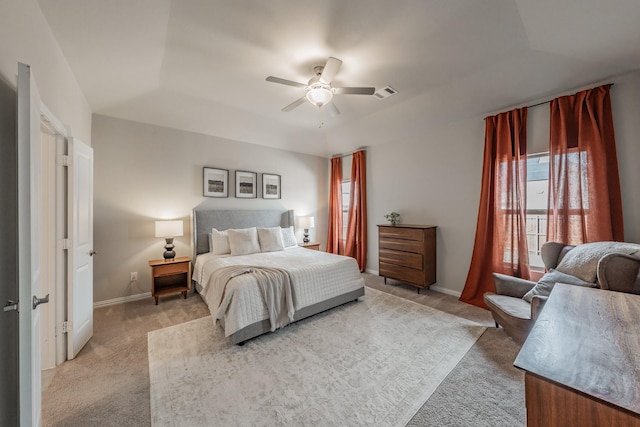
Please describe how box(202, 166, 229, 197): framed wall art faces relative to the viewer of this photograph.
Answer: facing the viewer and to the right of the viewer

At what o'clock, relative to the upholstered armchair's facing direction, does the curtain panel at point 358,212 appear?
The curtain panel is roughly at 2 o'clock from the upholstered armchair.

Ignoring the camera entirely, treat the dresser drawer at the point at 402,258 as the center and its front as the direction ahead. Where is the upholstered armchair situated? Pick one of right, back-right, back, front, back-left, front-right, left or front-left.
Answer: left

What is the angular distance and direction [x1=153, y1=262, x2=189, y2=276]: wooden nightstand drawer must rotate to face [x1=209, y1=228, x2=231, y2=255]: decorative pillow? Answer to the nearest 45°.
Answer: approximately 45° to its left

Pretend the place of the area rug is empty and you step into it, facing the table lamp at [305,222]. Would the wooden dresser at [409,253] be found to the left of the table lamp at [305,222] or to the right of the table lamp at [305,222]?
right

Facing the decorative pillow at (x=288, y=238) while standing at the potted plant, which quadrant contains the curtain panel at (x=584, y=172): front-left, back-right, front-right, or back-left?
back-left

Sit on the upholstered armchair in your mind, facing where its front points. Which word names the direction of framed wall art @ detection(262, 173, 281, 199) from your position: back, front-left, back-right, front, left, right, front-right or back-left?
front-right
